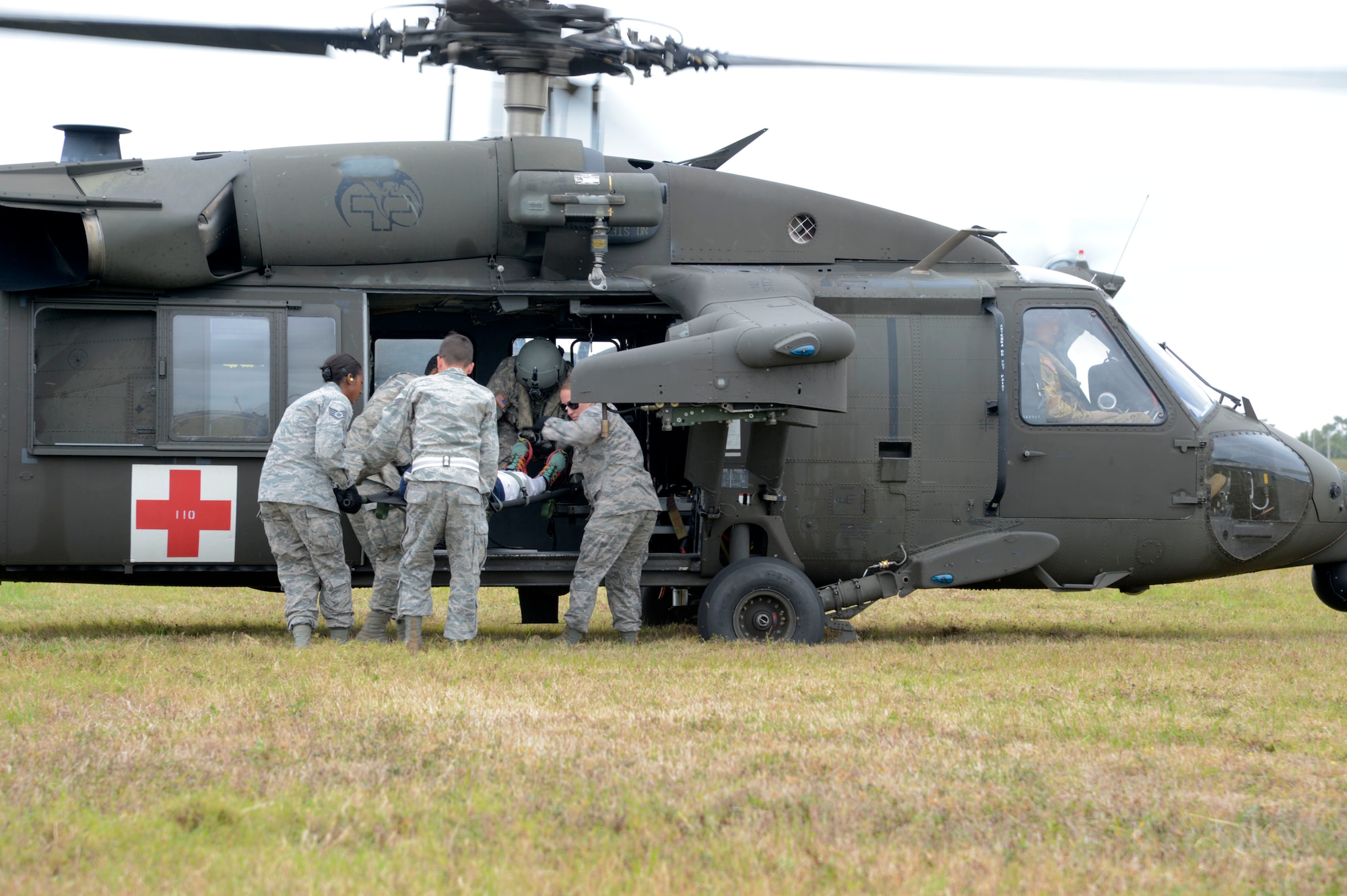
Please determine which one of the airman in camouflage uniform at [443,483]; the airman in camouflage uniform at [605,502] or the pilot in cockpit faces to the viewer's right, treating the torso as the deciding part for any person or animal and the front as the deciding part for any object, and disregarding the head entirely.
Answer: the pilot in cockpit

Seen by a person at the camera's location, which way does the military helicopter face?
facing to the right of the viewer

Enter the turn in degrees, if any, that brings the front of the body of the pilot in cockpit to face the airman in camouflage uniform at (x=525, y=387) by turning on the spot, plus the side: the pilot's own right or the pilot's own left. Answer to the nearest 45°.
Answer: approximately 180°

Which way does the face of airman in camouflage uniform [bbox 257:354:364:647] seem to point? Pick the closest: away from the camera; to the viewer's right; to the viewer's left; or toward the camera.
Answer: to the viewer's right

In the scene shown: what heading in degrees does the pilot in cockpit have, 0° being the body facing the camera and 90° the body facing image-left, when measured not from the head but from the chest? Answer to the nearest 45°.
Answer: approximately 270°

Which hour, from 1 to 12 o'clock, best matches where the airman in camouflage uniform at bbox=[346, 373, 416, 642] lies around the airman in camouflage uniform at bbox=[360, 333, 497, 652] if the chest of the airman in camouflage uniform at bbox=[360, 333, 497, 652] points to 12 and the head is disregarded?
the airman in camouflage uniform at bbox=[346, 373, 416, 642] is roughly at 11 o'clock from the airman in camouflage uniform at bbox=[360, 333, 497, 652].

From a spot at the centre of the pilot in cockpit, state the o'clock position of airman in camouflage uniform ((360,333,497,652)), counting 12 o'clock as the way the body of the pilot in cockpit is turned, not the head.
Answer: The airman in camouflage uniform is roughly at 5 o'clock from the pilot in cockpit.

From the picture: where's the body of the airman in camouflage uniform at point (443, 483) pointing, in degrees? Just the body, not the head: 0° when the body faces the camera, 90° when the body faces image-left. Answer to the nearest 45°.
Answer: approximately 180°

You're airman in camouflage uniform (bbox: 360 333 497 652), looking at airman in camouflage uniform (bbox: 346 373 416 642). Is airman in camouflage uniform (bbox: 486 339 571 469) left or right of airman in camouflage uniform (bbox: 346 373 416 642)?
right

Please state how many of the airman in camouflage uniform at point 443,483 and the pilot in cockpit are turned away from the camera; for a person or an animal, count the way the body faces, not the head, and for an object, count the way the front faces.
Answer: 1

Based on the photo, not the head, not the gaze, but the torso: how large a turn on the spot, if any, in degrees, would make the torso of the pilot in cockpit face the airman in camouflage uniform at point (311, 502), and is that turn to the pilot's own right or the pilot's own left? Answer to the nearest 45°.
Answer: approximately 135° to the pilot's own right

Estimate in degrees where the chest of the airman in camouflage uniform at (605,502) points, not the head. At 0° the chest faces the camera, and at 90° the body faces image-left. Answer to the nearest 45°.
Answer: approximately 135°

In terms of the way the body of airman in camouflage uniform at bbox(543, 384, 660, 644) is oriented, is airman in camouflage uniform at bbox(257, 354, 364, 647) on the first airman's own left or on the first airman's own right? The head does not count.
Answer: on the first airman's own left
